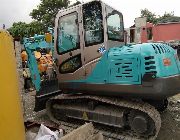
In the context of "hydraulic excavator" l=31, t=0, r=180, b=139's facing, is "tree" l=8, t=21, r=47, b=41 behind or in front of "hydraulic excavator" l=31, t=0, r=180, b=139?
in front

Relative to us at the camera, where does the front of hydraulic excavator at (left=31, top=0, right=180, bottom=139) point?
facing away from the viewer and to the left of the viewer

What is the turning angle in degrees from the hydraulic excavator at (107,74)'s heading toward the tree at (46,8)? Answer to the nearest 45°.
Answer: approximately 45° to its right
